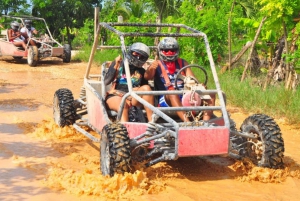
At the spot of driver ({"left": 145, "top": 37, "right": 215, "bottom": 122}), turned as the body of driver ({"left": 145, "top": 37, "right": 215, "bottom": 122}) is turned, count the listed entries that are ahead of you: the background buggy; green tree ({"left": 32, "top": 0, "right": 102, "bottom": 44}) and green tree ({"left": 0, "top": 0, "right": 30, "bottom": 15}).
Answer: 0

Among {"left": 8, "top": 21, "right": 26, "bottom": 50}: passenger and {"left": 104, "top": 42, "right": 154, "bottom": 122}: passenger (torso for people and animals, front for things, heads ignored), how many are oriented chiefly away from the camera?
0

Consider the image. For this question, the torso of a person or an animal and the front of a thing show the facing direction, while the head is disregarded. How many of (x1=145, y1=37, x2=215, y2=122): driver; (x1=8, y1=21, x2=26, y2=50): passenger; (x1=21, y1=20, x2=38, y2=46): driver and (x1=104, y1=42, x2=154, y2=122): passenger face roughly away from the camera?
0

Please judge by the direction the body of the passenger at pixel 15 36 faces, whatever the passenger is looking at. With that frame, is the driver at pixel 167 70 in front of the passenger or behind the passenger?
in front

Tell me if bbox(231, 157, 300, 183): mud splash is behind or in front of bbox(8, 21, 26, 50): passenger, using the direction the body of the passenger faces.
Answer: in front

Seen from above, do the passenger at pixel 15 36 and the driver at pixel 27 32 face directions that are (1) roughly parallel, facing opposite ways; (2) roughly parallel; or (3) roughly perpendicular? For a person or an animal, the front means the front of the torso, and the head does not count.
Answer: roughly parallel

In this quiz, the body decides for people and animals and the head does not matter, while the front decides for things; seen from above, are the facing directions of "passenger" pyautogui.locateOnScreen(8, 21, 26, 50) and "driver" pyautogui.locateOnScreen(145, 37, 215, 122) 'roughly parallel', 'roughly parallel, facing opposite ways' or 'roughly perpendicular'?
roughly parallel

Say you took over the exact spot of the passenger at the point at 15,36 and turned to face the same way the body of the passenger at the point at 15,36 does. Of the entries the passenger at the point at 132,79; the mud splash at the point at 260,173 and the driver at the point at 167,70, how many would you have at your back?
0

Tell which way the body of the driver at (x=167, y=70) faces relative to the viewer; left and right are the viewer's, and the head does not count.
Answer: facing the viewer and to the right of the viewer

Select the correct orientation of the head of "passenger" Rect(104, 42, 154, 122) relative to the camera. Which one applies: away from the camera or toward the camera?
toward the camera

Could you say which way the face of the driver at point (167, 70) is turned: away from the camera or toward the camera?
toward the camera

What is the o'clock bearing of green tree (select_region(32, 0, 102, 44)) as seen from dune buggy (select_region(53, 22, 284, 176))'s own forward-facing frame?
The green tree is roughly at 7 o'clock from the dune buggy.

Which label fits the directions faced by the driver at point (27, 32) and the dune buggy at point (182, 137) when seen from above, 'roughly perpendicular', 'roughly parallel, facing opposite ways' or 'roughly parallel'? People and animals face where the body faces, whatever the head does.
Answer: roughly parallel

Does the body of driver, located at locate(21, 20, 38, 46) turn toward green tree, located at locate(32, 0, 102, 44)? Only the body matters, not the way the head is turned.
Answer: no

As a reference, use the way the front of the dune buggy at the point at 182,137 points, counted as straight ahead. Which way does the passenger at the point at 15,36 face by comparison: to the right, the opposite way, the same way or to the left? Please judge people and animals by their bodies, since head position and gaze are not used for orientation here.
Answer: the same way

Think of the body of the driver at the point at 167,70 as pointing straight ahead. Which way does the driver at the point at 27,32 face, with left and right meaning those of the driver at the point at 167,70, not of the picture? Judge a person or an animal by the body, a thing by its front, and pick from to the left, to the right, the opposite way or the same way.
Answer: the same way

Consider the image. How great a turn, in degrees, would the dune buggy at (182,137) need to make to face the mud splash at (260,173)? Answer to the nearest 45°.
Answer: approximately 45° to its left
